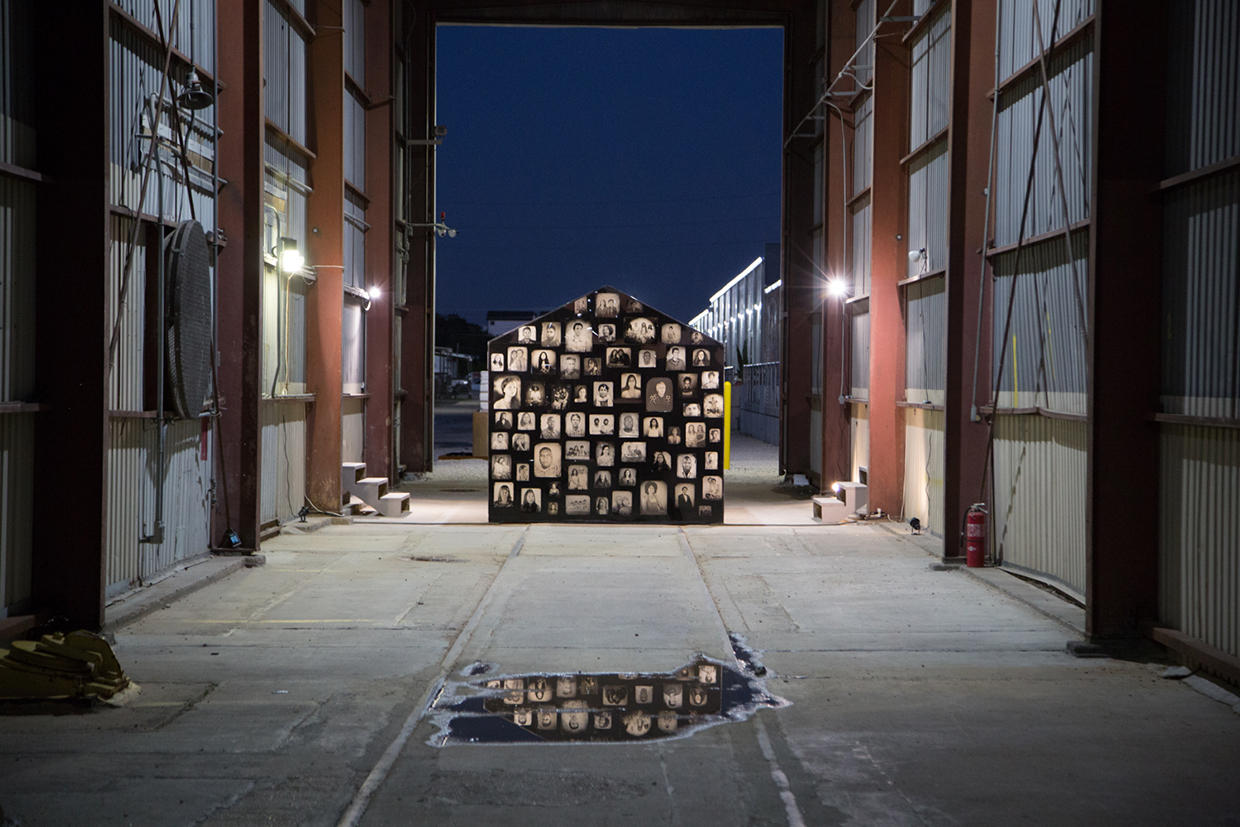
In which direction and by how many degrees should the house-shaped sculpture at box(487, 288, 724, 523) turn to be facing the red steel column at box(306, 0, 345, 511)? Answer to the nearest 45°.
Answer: approximately 90° to its right

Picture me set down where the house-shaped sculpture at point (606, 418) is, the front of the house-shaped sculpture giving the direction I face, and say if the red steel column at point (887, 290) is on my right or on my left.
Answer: on my left

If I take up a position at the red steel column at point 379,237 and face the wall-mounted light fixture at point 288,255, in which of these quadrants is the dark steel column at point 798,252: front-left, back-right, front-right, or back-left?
back-left

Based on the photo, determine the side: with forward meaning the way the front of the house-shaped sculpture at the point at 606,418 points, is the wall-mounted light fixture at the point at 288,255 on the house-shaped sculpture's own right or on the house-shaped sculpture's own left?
on the house-shaped sculpture's own right

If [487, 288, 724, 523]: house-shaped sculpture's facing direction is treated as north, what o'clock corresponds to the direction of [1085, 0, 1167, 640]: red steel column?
The red steel column is roughly at 11 o'clock from the house-shaped sculpture.

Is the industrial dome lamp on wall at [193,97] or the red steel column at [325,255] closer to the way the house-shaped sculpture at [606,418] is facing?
the industrial dome lamp on wall

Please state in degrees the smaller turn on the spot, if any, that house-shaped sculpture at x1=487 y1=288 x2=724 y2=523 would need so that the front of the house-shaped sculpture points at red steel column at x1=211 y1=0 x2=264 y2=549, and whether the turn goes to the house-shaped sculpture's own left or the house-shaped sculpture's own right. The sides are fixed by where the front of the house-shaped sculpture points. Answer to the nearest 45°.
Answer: approximately 45° to the house-shaped sculpture's own right

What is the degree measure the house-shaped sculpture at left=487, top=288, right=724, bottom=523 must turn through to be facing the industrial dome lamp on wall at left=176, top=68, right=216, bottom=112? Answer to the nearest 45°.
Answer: approximately 45° to its right

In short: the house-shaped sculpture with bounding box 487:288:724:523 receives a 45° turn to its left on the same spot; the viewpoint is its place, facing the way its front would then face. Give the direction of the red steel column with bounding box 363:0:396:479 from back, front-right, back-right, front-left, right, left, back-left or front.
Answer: back

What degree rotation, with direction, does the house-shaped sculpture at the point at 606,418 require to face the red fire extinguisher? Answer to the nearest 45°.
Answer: approximately 45° to its left

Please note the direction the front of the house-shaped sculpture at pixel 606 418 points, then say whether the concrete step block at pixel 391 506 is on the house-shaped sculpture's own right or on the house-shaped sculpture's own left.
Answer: on the house-shaped sculpture's own right

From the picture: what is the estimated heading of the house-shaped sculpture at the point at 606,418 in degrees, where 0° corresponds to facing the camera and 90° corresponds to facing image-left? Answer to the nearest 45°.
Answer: approximately 0°
